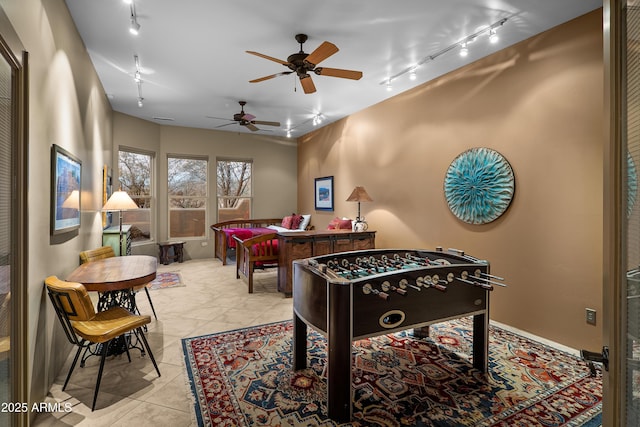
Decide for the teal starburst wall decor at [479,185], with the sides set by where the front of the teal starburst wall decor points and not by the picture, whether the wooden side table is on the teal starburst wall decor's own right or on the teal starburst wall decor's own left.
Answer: on the teal starburst wall decor's own right

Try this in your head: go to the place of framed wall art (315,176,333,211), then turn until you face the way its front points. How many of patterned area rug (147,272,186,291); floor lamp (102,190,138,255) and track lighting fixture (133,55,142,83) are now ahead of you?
3

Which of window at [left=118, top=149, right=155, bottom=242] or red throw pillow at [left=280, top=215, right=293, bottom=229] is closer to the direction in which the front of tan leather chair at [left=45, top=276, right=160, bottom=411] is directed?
the red throw pillow

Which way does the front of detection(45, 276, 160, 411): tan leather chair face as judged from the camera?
facing away from the viewer and to the right of the viewer

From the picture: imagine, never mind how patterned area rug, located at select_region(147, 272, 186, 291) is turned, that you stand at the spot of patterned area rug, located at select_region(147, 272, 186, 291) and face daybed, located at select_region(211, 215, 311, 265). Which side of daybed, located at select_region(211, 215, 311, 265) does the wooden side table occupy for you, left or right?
left

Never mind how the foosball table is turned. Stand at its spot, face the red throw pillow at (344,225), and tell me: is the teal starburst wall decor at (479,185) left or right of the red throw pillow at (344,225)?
right

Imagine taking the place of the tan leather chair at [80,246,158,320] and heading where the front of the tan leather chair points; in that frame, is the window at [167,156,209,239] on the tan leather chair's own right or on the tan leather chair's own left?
on the tan leather chair's own left

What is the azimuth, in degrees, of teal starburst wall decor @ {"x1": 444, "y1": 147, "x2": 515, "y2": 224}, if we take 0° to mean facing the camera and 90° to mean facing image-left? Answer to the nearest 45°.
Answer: approximately 45°

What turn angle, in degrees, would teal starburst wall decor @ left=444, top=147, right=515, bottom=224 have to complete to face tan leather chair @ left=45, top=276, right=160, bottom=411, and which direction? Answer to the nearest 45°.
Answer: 0° — it already faces it

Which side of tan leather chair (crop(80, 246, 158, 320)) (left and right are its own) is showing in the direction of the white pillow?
left
